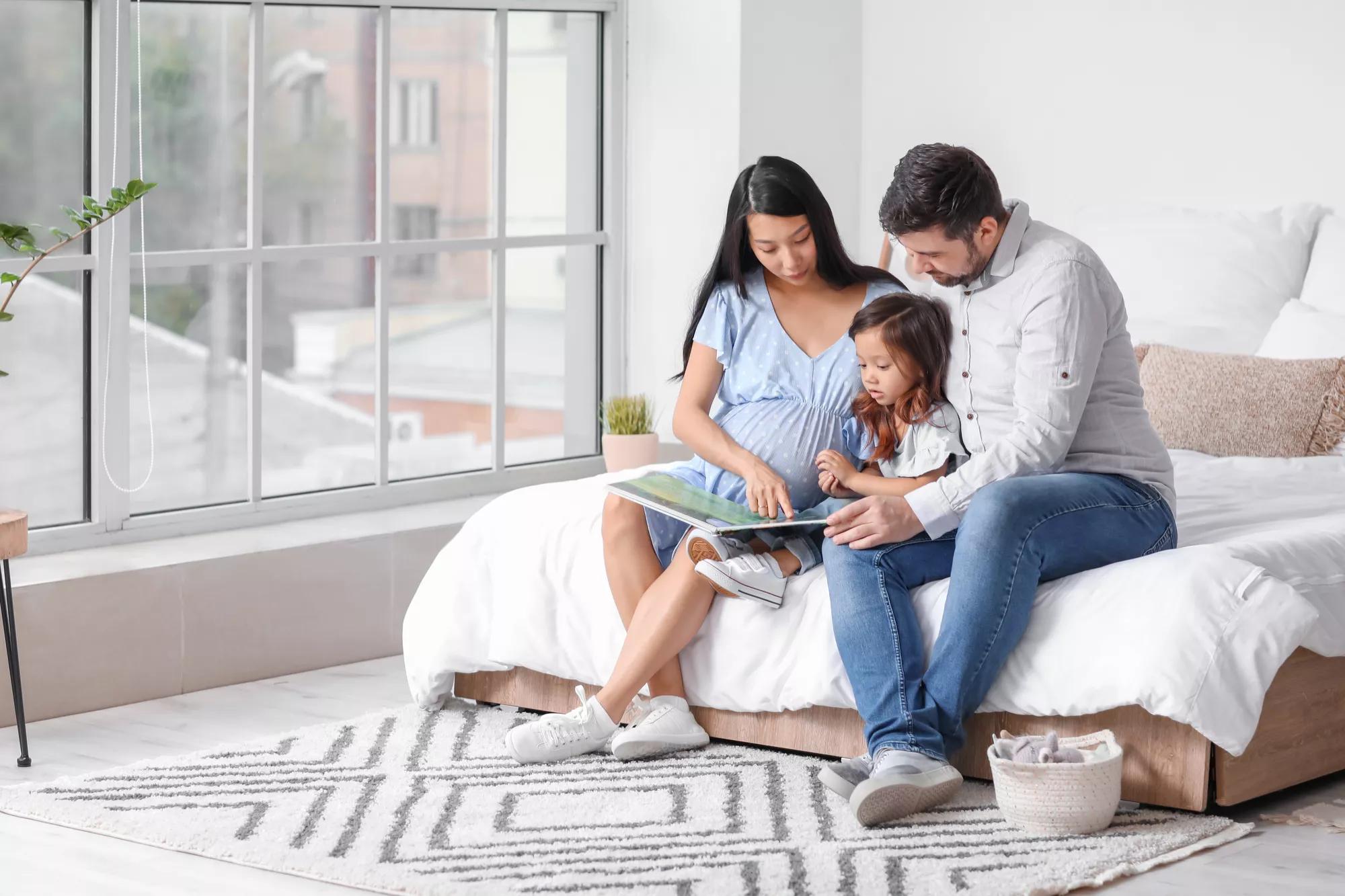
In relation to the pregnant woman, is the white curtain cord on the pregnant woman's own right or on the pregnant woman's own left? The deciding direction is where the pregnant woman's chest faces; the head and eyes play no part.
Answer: on the pregnant woman's own right

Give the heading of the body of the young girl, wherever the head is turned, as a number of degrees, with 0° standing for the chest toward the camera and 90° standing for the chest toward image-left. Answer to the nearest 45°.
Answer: approximately 45°

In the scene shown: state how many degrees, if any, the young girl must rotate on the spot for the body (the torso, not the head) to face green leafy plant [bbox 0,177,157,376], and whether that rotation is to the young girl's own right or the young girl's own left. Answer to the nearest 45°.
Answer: approximately 45° to the young girl's own right

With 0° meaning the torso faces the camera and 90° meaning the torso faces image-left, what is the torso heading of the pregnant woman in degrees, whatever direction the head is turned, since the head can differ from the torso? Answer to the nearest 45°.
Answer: approximately 0°

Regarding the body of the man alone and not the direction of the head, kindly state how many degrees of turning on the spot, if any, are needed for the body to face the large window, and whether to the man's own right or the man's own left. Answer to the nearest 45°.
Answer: approximately 90° to the man's own right
